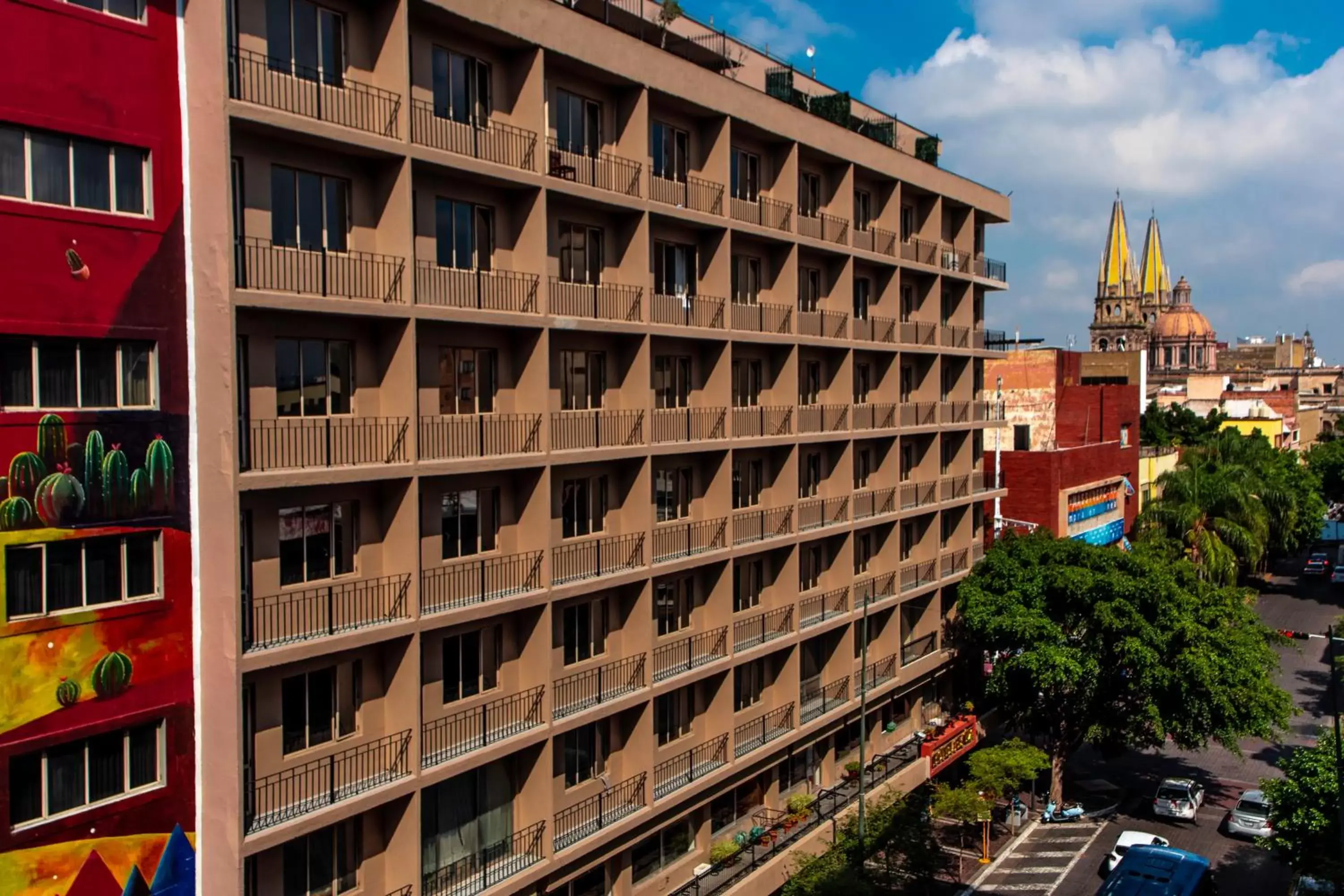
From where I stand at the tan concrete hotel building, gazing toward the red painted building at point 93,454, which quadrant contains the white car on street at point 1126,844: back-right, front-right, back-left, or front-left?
back-left

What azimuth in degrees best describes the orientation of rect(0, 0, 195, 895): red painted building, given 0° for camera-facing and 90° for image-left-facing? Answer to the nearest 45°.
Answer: approximately 315°

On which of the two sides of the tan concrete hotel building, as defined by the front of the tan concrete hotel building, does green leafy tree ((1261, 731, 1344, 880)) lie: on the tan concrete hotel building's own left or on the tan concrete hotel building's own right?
on the tan concrete hotel building's own left

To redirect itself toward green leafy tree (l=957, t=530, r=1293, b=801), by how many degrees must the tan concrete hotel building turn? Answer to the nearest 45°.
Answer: approximately 90° to its left
